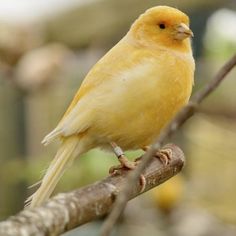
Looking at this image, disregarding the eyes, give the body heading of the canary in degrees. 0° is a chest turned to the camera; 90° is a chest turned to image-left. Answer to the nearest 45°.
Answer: approximately 315°
